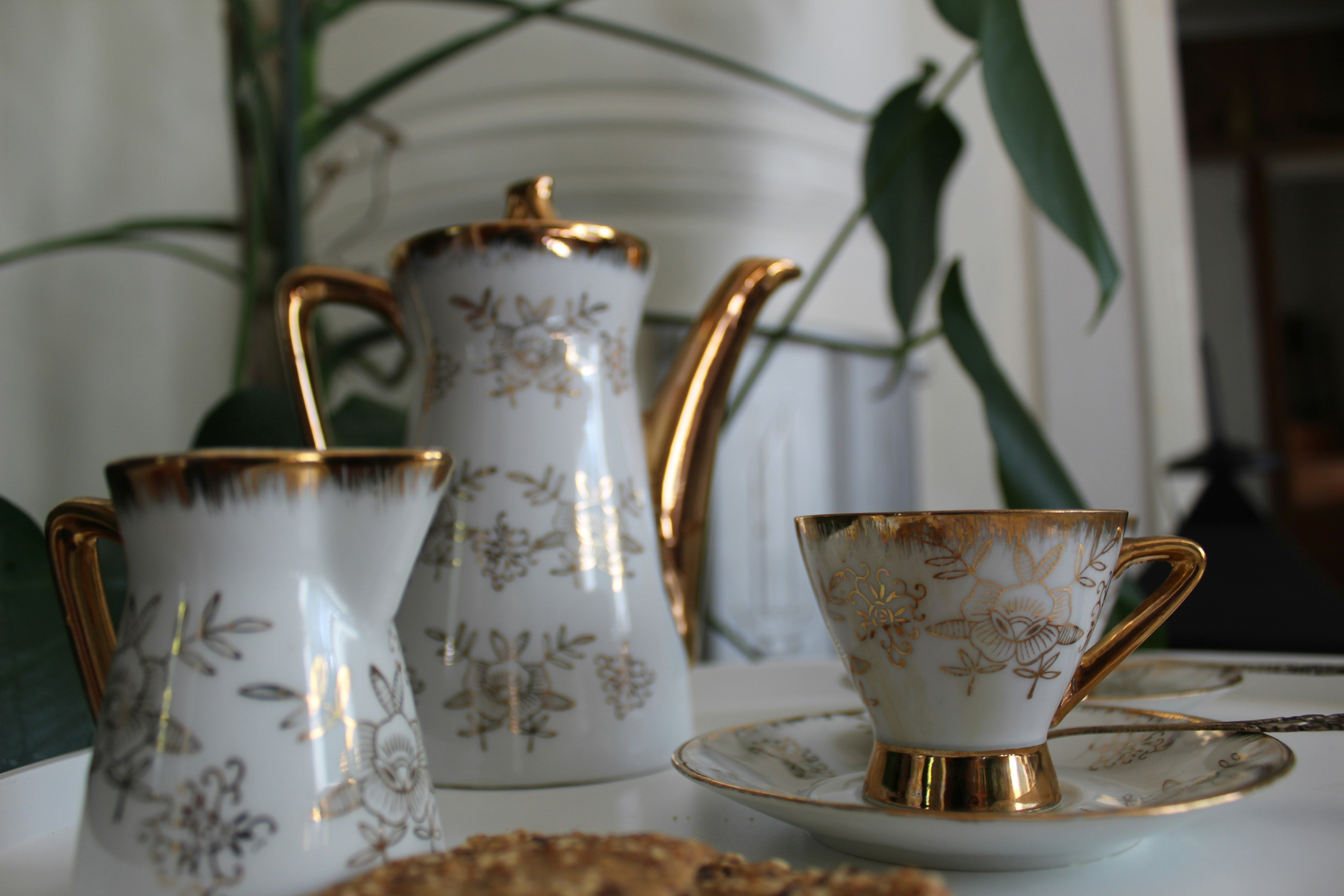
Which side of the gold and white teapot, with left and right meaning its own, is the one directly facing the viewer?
right

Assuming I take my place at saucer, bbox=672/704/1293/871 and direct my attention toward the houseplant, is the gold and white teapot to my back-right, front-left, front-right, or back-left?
front-left
